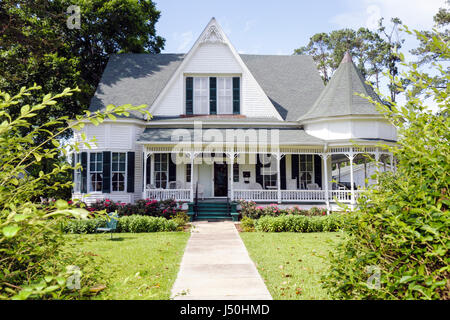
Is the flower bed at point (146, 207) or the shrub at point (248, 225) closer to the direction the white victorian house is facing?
the shrub

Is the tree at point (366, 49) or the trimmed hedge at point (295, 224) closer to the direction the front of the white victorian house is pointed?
the trimmed hedge

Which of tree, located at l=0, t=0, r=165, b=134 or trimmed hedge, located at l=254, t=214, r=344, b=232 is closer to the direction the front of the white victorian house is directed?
the trimmed hedge

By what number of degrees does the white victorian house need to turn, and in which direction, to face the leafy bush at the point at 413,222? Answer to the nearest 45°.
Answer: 0° — it already faces it

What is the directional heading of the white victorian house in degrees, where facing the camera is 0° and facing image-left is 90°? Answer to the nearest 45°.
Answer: approximately 0°

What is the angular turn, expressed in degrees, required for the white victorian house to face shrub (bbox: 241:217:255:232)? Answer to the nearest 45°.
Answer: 0° — it already faces it

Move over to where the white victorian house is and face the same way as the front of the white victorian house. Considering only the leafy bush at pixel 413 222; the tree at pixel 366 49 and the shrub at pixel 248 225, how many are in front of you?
2

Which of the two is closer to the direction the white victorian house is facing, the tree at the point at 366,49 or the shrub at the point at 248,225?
the shrub

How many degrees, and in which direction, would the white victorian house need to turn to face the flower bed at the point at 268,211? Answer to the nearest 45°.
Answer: approximately 45° to its left

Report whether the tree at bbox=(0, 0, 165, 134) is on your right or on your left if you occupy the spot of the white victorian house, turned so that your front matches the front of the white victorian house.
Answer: on your right

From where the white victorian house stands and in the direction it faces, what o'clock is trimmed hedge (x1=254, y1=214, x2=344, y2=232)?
The trimmed hedge is roughly at 11 o'clock from the white victorian house.

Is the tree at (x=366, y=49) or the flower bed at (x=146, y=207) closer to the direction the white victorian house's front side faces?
the flower bed

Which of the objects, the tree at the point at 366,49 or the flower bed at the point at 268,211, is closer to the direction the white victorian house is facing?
the flower bed
